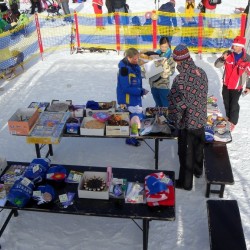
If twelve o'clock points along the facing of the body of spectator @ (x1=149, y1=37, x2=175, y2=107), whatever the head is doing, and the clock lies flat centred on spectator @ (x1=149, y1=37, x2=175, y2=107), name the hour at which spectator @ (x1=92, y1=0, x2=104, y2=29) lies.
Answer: spectator @ (x1=92, y1=0, x2=104, y2=29) is roughly at 4 o'clock from spectator @ (x1=149, y1=37, x2=175, y2=107).

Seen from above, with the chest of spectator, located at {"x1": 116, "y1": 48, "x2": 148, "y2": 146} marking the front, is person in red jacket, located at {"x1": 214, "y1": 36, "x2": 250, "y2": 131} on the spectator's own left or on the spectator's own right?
on the spectator's own left

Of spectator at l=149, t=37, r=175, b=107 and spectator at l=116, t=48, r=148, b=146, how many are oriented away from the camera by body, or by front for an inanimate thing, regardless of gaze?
0

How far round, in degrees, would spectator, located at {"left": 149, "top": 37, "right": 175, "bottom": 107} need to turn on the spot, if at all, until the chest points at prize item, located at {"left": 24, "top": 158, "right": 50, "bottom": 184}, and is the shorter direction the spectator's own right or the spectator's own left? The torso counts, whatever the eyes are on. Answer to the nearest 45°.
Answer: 0° — they already face it

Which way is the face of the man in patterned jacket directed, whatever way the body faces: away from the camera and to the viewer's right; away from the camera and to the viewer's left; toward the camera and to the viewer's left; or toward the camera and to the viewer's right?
away from the camera and to the viewer's left

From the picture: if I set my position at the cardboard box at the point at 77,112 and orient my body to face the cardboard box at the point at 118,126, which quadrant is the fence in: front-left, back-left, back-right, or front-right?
back-left

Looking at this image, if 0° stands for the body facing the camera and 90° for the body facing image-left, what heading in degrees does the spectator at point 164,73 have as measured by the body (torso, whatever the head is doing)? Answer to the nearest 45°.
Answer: approximately 45°

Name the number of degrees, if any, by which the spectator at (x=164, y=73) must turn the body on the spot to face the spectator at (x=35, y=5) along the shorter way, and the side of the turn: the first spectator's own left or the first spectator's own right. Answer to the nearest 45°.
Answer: approximately 90° to the first spectator's own right
